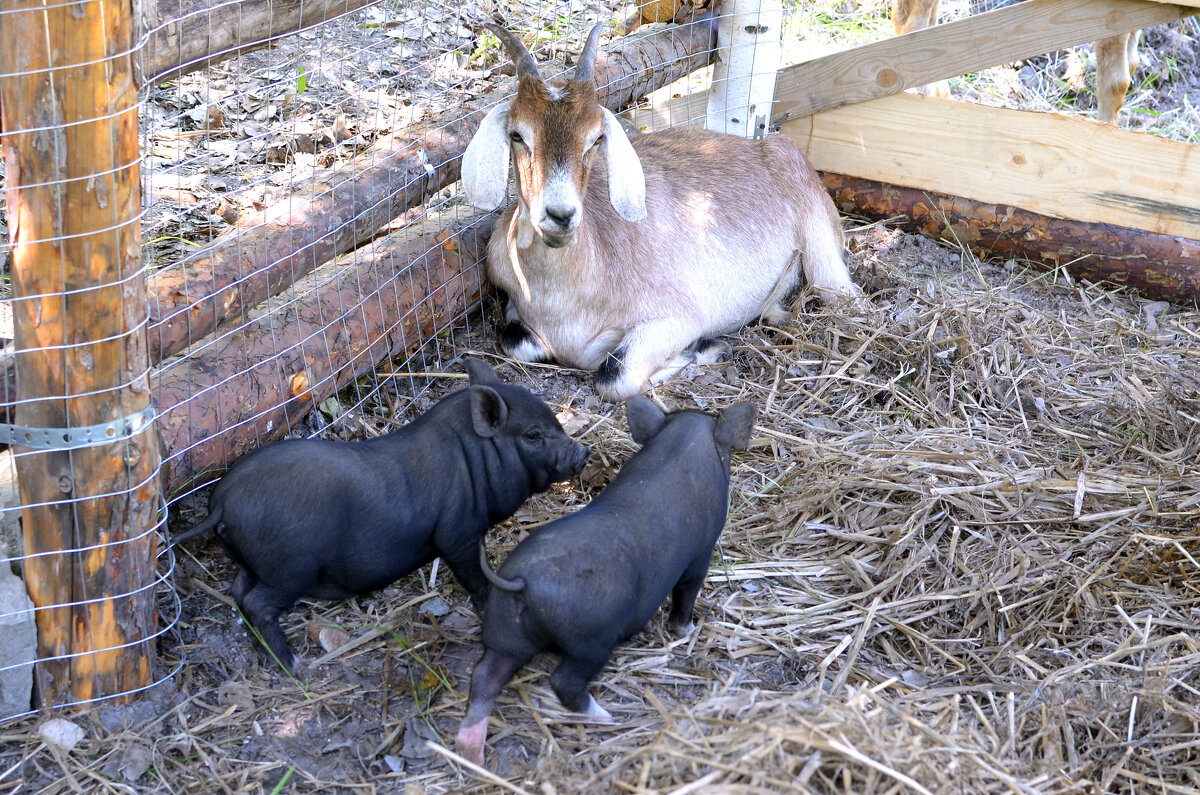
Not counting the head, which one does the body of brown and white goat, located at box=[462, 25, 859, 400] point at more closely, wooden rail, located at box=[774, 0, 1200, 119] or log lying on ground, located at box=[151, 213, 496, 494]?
the log lying on ground

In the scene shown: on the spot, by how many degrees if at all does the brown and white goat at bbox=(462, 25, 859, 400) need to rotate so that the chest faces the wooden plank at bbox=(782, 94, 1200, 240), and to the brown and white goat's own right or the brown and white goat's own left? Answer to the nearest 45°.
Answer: approximately 180°

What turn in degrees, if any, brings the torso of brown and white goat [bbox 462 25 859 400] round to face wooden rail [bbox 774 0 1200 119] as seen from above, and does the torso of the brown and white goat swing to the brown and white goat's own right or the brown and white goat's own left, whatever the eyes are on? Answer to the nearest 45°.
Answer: approximately 180°

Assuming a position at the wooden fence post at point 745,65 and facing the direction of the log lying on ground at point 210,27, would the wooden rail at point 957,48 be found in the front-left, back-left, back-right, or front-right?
back-left

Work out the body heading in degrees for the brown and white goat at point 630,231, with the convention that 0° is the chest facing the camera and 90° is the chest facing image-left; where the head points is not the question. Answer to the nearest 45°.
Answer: approximately 45°

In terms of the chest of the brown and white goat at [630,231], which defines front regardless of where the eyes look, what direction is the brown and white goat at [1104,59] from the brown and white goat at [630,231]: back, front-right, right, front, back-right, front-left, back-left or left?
back

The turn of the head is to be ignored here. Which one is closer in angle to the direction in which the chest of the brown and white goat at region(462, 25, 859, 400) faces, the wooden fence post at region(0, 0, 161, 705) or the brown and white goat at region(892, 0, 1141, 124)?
the wooden fence post

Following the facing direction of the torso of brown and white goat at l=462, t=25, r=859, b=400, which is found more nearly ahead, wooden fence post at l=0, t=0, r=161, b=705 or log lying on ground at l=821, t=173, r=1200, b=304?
the wooden fence post

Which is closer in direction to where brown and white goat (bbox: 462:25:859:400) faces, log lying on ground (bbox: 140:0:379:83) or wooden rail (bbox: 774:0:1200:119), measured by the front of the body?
the log lying on ground
